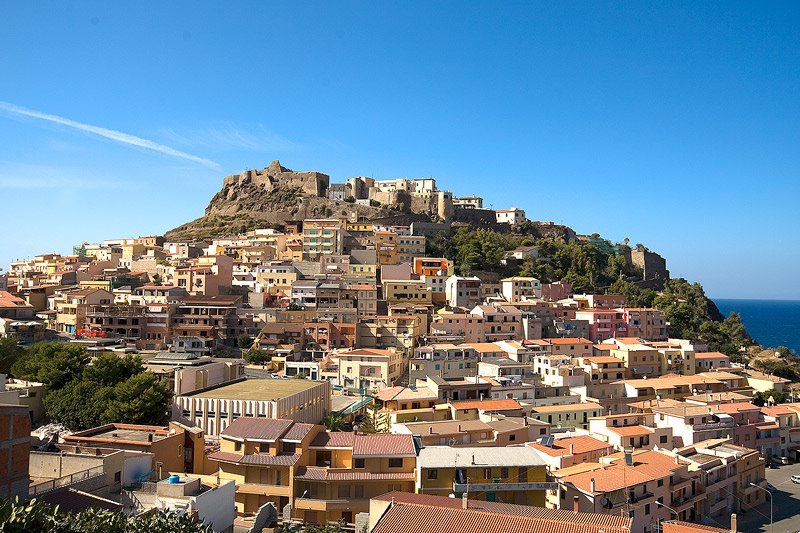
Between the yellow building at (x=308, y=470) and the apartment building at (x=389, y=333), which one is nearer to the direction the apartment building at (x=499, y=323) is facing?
the yellow building

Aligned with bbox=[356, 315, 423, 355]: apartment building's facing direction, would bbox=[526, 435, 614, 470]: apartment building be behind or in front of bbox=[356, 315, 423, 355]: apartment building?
in front

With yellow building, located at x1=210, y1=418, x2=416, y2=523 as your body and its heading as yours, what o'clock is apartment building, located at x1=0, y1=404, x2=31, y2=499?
The apartment building is roughly at 2 o'clock from the yellow building.

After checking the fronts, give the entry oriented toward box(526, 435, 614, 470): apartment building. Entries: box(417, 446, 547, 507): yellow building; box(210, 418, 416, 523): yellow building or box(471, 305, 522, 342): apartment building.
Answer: box(471, 305, 522, 342): apartment building

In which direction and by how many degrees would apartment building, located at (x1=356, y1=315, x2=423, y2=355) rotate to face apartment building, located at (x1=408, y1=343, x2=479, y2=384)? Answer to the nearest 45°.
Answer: approximately 45° to its left

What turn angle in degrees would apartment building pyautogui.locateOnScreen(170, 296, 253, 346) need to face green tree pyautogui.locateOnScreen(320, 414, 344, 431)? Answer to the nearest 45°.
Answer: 0° — it already faces it

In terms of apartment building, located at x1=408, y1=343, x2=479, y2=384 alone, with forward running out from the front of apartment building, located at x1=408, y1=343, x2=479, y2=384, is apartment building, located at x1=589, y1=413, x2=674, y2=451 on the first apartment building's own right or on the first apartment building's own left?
on the first apartment building's own left

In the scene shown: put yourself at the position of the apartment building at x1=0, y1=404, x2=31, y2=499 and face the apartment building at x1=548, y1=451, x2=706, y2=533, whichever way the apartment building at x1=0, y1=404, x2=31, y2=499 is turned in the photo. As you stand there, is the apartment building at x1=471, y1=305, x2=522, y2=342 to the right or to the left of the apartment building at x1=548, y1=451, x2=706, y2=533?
left

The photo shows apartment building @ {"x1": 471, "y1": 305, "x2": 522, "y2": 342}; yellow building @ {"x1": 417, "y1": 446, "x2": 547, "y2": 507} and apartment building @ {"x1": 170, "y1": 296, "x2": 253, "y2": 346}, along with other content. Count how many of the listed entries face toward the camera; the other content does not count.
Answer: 3

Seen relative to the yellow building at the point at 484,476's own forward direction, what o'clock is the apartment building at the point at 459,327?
The apartment building is roughly at 6 o'clock from the yellow building.

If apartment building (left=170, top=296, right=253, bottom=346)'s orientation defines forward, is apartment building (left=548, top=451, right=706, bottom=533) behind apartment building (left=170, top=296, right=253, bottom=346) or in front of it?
in front

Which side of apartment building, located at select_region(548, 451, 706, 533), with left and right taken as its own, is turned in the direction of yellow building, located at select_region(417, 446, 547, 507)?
right

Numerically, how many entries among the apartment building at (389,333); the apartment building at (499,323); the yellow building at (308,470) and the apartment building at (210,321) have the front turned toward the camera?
4

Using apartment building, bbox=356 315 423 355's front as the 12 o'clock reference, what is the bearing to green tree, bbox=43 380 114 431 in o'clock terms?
The green tree is roughly at 1 o'clock from the apartment building.

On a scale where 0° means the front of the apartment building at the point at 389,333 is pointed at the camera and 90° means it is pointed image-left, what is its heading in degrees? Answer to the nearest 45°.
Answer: approximately 0°

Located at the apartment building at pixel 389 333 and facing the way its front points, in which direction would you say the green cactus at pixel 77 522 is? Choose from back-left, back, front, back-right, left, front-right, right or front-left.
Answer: front

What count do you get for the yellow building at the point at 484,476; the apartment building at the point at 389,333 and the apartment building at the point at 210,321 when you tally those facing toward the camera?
3

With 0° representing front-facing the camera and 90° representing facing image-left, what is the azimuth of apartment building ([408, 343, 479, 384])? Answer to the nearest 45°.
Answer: approximately 0°

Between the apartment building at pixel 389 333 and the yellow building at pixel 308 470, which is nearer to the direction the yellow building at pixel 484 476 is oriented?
the yellow building

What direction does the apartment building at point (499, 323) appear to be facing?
toward the camera

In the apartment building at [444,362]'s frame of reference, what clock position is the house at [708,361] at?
the house at [708,361] is roughly at 8 o'clock from the apartment building at [444,362].

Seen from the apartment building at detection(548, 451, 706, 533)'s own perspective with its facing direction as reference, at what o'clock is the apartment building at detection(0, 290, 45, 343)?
the apartment building at detection(0, 290, 45, 343) is roughly at 5 o'clock from the apartment building at detection(548, 451, 706, 533).
